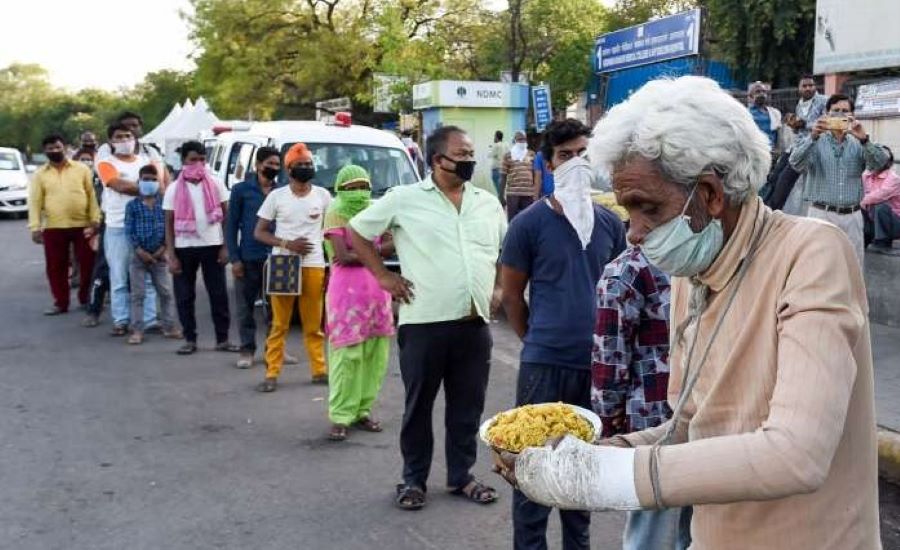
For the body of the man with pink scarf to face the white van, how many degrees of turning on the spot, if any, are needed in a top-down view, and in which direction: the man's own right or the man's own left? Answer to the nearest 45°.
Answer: approximately 135° to the man's own left

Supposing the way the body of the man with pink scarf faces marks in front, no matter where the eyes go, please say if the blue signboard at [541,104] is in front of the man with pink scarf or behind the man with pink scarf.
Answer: behind

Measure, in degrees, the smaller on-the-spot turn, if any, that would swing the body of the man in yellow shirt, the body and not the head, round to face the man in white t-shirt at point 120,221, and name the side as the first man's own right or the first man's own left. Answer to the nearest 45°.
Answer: approximately 45° to the first man's own left

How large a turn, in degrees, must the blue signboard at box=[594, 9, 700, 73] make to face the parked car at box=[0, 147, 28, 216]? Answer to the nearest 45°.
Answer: approximately 45° to its right

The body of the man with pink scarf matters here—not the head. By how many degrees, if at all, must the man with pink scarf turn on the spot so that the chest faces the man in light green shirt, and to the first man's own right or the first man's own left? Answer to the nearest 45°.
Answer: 0° — they already face them

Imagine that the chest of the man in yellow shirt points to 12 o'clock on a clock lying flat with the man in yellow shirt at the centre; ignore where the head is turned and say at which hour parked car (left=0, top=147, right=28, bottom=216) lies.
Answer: The parked car is roughly at 6 o'clock from the man in yellow shirt.

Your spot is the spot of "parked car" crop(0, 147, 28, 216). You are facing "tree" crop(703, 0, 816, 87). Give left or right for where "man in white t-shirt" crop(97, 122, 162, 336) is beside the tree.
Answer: right

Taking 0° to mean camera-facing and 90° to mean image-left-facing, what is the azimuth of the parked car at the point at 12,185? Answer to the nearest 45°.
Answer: approximately 0°

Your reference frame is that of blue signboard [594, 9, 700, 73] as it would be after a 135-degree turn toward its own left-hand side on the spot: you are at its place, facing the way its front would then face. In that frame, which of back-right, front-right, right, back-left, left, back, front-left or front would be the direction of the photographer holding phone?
right

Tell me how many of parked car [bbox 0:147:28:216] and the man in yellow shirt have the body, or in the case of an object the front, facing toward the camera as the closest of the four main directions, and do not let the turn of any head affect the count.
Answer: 2

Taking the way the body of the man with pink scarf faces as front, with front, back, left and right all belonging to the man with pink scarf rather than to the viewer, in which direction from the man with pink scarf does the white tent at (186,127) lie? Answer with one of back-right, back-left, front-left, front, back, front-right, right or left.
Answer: back
